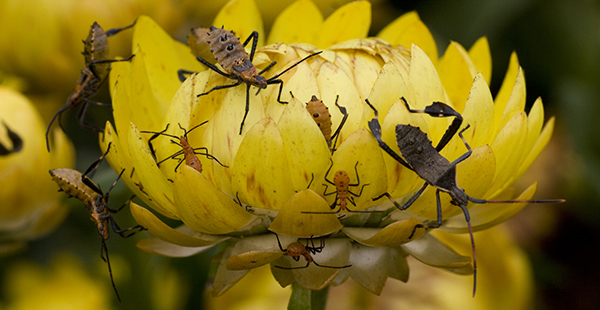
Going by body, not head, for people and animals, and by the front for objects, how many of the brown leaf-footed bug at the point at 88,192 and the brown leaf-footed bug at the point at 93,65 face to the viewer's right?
1

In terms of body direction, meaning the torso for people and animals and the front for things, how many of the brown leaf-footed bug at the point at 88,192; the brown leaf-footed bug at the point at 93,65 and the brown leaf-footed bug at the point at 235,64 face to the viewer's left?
1

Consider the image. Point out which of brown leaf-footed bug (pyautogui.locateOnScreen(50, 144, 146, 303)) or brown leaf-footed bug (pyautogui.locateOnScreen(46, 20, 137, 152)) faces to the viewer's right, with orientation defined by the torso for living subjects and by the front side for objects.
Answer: brown leaf-footed bug (pyautogui.locateOnScreen(50, 144, 146, 303))

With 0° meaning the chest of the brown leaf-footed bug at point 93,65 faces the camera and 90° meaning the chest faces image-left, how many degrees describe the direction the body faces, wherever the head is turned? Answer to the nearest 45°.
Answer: approximately 90°

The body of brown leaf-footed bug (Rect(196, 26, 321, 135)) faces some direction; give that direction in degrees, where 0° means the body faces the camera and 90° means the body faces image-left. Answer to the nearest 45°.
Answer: approximately 315°

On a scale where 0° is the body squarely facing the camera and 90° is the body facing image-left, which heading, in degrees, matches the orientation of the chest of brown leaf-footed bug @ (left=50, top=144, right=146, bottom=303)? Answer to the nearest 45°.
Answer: approximately 270°

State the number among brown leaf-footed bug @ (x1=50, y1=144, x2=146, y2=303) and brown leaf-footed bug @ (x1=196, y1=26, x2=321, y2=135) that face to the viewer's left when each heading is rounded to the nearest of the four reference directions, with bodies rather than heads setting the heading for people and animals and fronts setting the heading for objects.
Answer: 0
